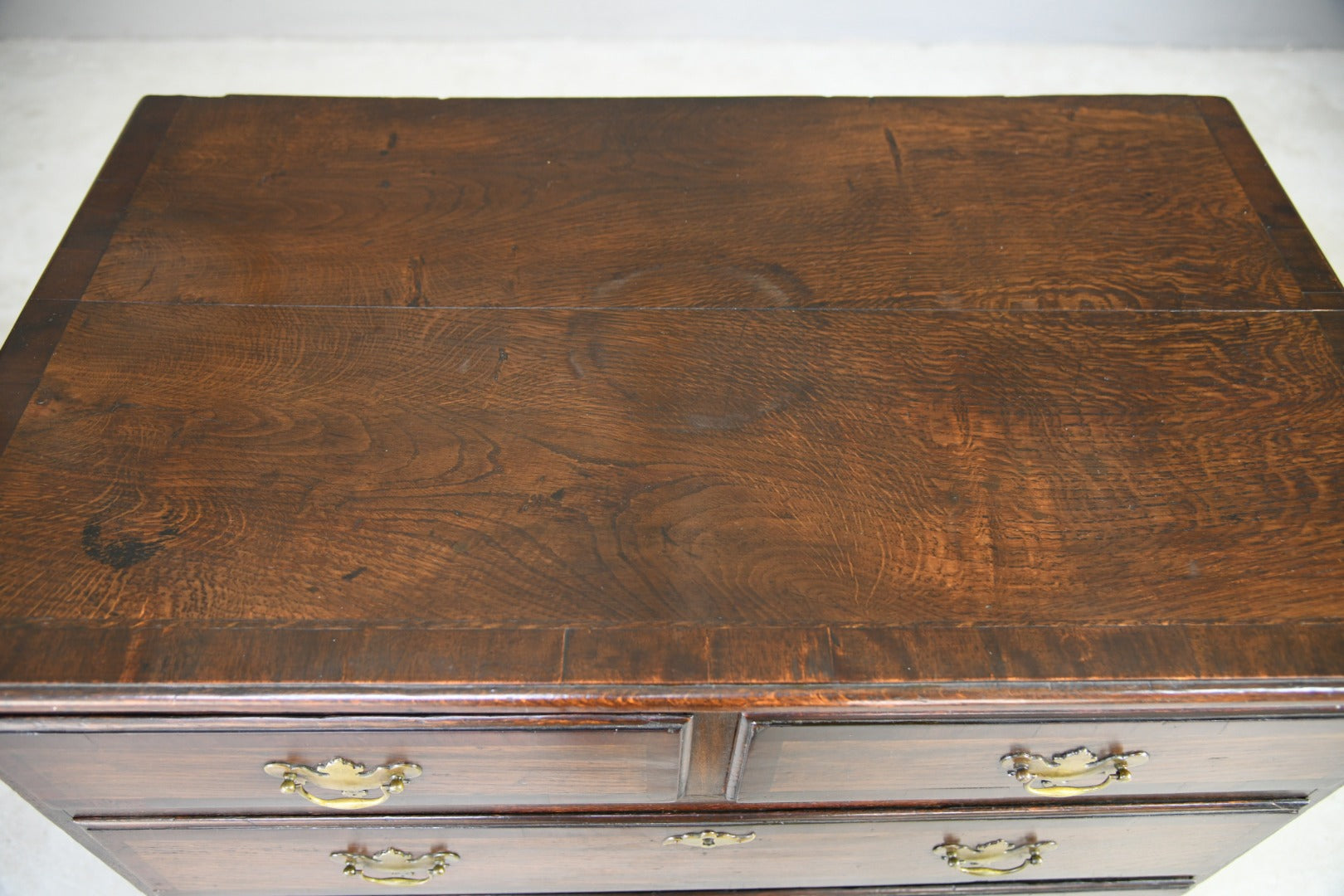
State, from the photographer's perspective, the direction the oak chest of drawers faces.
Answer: facing the viewer
